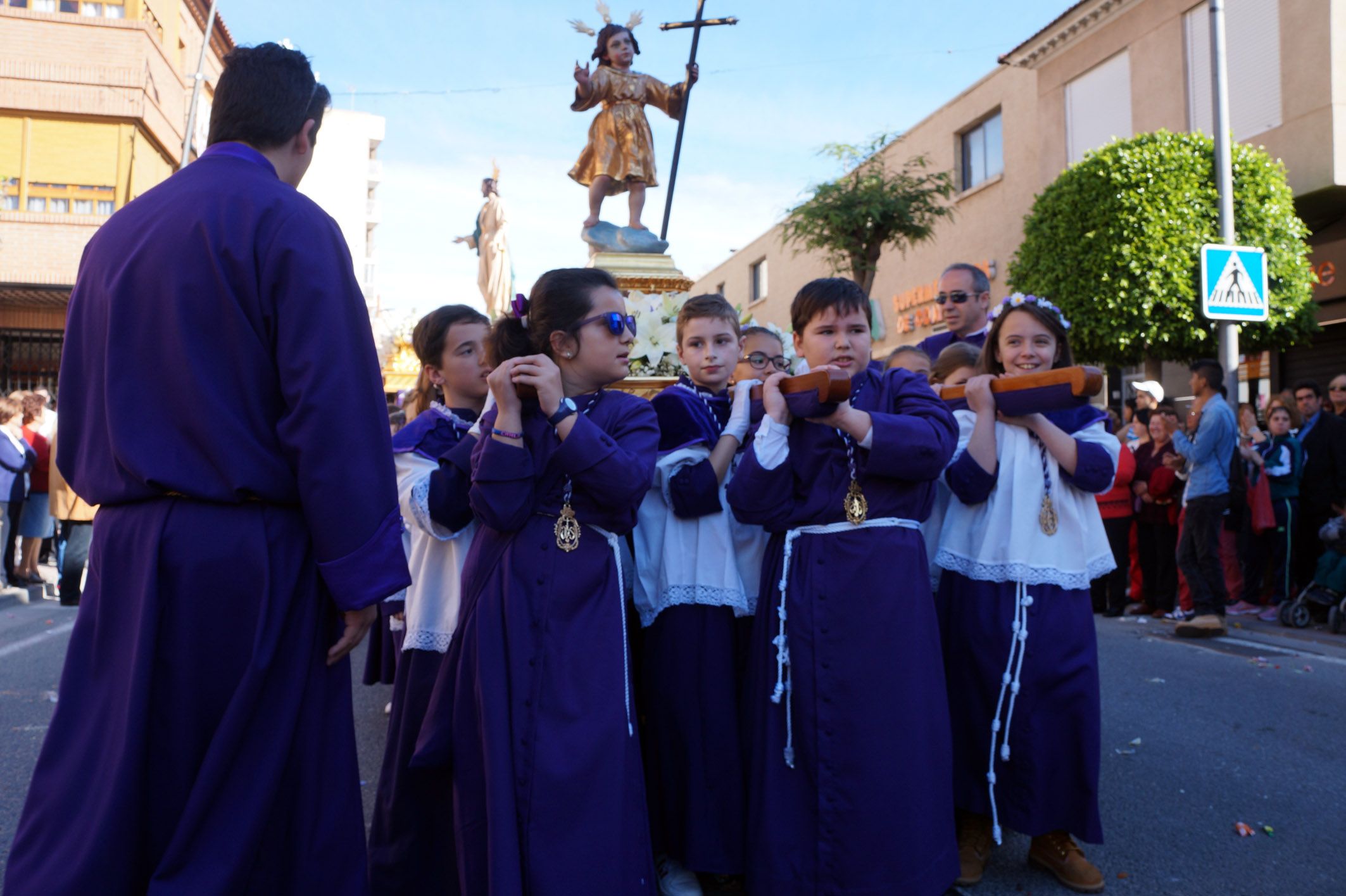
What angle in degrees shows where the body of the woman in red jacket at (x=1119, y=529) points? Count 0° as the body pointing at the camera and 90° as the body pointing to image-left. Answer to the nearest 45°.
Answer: approximately 90°

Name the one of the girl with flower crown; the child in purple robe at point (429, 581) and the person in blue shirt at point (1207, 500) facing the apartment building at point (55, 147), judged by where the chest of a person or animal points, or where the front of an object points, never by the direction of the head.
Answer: the person in blue shirt

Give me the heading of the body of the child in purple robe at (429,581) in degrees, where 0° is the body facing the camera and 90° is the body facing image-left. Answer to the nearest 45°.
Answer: approximately 315°

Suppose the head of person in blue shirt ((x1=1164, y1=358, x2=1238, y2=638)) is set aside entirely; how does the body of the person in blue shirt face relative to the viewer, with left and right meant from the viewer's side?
facing to the left of the viewer

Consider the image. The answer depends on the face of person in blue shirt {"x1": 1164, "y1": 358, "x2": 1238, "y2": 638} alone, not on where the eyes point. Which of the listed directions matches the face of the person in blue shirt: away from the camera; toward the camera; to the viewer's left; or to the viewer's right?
to the viewer's left

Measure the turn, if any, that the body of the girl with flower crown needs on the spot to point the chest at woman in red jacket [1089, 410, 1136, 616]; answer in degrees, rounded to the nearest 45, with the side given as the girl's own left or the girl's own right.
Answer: approximately 180°

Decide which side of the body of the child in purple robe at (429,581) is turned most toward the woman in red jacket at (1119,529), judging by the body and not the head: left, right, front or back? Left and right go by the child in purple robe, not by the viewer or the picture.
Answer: left

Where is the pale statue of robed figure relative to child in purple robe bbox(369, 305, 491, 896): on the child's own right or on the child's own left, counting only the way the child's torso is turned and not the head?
on the child's own left
